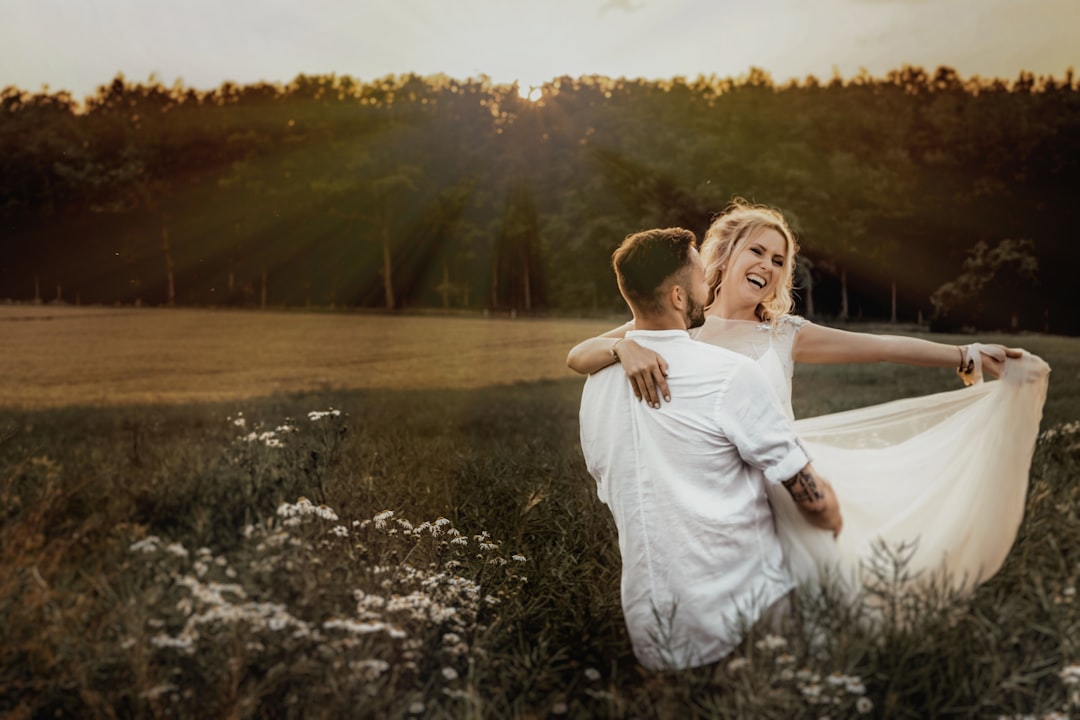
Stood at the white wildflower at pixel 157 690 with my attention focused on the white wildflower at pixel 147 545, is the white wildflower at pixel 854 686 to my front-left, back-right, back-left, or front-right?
back-right

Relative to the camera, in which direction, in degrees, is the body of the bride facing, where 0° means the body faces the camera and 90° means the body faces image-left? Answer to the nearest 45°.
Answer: approximately 0°

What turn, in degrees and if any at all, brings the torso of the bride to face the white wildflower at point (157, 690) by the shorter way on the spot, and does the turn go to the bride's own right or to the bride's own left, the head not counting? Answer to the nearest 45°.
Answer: approximately 45° to the bride's own right

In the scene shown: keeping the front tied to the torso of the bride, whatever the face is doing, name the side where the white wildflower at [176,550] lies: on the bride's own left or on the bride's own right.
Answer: on the bride's own right

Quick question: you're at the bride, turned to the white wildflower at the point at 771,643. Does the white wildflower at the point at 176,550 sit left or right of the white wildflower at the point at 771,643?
right

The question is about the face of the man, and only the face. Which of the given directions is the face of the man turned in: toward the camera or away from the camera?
away from the camera

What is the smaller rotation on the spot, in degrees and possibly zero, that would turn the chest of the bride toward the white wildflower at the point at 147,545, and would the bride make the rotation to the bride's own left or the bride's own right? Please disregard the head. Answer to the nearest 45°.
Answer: approximately 45° to the bride's own right
